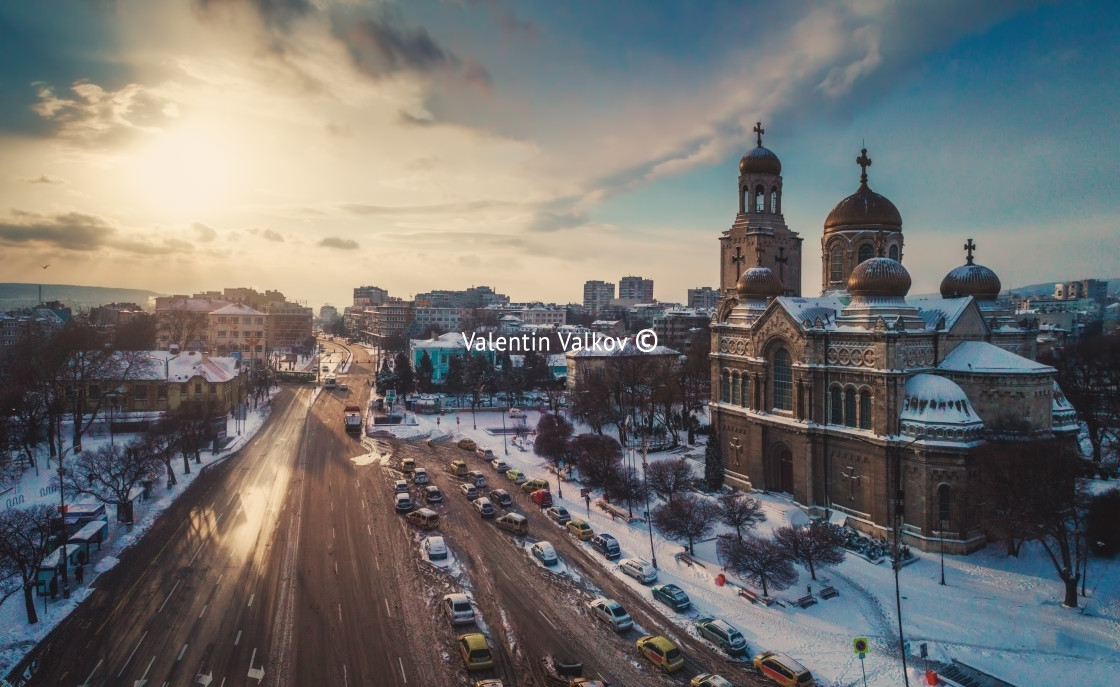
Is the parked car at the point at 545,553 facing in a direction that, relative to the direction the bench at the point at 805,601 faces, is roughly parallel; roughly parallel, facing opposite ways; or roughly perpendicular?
roughly perpendicular

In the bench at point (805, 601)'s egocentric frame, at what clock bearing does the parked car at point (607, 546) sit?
The parked car is roughly at 2 o'clock from the bench.

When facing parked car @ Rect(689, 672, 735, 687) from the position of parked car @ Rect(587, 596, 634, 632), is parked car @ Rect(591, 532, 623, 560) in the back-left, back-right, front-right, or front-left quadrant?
back-left

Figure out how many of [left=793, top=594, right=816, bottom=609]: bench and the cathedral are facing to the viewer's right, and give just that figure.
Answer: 0

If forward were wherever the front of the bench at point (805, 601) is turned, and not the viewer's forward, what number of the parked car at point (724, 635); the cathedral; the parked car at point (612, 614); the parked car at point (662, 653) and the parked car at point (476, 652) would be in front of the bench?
4

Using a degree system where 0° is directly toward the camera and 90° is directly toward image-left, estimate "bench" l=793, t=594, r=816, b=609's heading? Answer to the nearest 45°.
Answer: approximately 45°

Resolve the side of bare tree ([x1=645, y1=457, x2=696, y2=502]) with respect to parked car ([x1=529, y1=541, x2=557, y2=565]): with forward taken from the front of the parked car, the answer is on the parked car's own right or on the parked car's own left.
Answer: on the parked car's own left

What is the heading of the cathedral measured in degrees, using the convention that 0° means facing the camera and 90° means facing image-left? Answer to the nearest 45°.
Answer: approximately 135°

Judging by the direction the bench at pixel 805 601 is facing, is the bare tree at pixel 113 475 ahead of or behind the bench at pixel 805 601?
ahead
